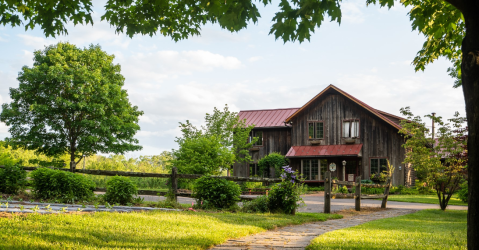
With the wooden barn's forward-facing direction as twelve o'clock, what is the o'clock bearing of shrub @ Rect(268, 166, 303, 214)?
The shrub is roughly at 12 o'clock from the wooden barn.

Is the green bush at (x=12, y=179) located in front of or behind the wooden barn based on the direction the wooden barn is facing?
in front

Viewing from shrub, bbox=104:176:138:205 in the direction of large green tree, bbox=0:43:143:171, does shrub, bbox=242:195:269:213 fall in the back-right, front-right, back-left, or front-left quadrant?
back-right

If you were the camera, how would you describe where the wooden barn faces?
facing the viewer

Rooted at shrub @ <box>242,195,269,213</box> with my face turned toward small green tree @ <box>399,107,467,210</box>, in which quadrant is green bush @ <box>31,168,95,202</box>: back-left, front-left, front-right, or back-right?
back-left

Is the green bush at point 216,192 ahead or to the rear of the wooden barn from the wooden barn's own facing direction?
ahead

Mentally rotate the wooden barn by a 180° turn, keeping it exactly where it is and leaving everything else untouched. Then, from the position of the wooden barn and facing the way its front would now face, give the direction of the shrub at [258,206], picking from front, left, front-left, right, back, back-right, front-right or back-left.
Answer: back

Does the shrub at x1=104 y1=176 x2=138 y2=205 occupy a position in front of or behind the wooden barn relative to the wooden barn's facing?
in front

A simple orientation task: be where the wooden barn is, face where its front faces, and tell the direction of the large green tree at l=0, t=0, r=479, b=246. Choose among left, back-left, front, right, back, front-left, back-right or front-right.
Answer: front

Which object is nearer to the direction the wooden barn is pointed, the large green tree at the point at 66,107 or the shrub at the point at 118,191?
the shrub

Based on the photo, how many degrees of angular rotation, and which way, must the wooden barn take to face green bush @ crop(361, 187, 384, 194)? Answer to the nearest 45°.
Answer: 0° — it already faces it
